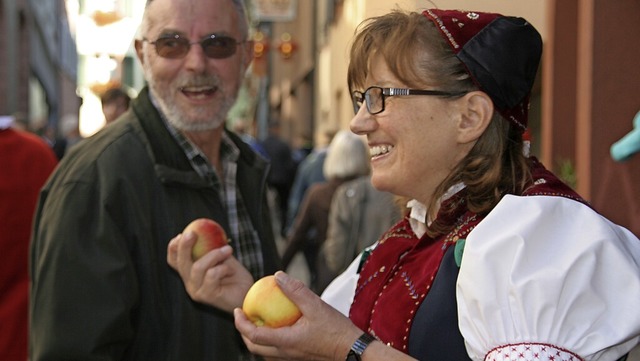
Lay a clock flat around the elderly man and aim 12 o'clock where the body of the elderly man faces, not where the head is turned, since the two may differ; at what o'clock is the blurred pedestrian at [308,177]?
The blurred pedestrian is roughly at 8 o'clock from the elderly man.

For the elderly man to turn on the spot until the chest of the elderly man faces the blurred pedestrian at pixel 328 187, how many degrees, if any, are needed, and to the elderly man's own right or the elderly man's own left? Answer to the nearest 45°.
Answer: approximately 135° to the elderly man's own left

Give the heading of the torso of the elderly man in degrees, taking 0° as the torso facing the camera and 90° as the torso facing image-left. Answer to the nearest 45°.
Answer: approximately 315°

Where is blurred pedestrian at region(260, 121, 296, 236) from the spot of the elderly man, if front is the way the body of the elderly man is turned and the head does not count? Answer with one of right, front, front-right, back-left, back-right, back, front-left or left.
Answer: back-left

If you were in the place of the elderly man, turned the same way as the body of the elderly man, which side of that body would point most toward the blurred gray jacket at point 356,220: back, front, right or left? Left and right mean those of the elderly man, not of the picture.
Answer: left

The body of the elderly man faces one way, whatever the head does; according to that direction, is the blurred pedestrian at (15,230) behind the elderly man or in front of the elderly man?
behind

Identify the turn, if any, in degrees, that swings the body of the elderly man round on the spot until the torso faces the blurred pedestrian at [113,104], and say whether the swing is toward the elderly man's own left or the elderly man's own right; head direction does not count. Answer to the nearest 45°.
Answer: approximately 135° to the elderly man's own left
